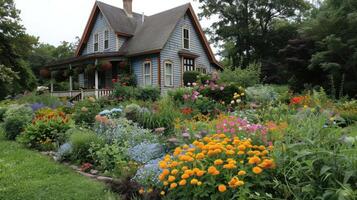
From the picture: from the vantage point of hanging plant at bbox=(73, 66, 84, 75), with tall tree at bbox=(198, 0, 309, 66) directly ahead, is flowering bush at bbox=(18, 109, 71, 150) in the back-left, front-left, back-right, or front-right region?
back-right

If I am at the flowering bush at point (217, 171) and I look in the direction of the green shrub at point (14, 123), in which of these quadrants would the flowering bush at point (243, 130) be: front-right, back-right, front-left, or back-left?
front-right

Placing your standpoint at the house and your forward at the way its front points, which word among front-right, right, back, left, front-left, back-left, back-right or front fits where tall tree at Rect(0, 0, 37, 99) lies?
right

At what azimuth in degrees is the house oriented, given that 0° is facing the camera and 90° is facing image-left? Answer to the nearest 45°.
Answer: approximately 45°

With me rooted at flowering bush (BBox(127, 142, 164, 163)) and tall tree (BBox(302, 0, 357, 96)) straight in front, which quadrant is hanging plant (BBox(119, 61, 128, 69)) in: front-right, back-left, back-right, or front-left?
front-left

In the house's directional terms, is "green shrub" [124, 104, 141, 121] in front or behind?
in front

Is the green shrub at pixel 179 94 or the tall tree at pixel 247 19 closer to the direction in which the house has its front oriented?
the green shrub

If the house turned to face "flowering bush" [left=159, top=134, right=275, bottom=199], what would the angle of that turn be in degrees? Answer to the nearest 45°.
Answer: approximately 45° to its left

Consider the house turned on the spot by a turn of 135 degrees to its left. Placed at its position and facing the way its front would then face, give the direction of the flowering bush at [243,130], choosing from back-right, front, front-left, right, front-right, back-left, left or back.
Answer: right

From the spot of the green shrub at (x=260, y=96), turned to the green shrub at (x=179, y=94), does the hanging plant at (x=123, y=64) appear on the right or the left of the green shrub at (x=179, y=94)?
right

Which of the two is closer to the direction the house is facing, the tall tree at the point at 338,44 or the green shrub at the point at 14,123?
the green shrub

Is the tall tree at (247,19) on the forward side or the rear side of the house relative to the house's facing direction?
on the rear side
